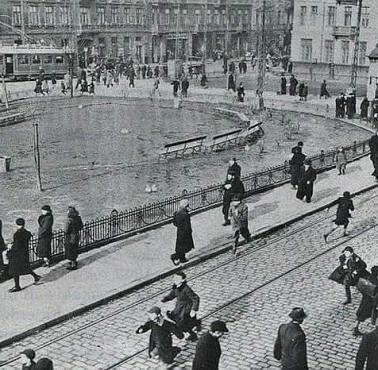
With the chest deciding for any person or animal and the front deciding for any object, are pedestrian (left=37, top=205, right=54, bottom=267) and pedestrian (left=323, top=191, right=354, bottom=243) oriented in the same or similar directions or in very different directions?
very different directions

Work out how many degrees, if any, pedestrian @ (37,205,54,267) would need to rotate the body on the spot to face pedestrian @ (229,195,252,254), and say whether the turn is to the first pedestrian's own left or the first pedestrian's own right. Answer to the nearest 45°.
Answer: approximately 135° to the first pedestrian's own left

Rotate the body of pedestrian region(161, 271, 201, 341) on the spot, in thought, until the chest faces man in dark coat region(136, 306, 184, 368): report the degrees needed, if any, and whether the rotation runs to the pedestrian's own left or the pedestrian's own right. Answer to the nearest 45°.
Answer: approximately 45° to the pedestrian's own left

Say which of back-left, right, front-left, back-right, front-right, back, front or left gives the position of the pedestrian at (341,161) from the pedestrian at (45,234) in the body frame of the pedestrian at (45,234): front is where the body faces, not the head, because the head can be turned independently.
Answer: back
